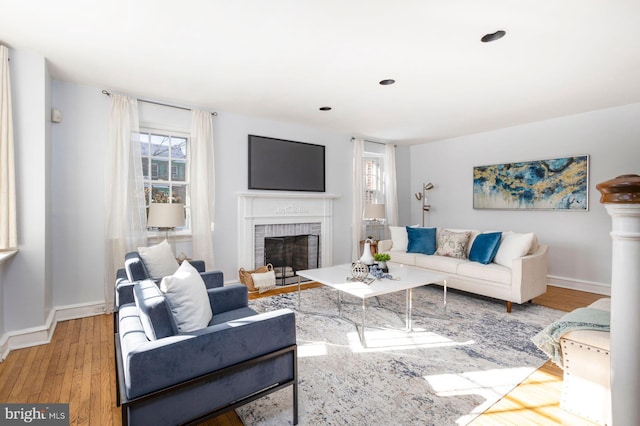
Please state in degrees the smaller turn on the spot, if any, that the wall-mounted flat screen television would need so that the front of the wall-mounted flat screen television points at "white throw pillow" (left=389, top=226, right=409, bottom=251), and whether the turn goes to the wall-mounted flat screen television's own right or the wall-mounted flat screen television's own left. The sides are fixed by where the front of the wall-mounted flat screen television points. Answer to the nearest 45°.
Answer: approximately 45° to the wall-mounted flat screen television's own left

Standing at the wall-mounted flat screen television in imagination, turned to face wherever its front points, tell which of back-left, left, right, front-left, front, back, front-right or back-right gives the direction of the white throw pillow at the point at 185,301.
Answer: front-right

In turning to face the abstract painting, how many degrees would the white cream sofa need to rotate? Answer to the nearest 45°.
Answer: approximately 135° to its right

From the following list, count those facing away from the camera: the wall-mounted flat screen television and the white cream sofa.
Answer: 0

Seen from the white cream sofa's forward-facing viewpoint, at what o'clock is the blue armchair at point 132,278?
The blue armchair is roughly at 12 o'clock from the white cream sofa.

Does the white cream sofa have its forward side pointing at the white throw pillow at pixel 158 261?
yes

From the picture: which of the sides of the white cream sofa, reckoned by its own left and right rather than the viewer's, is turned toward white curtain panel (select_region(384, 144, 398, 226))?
right

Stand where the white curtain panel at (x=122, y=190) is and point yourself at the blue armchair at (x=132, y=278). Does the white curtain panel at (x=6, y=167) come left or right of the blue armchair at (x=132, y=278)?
right

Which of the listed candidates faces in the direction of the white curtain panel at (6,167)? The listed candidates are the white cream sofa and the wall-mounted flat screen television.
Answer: the white cream sofa
